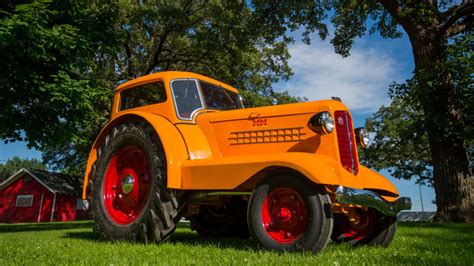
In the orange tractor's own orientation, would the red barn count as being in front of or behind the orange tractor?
behind

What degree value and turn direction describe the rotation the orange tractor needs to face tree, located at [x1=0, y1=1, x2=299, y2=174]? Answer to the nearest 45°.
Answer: approximately 180°

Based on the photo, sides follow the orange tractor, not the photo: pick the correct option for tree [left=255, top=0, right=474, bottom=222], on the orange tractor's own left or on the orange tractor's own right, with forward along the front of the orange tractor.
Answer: on the orange tractor's own left

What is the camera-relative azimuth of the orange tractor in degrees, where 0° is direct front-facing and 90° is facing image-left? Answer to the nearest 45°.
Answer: approximately 315°
